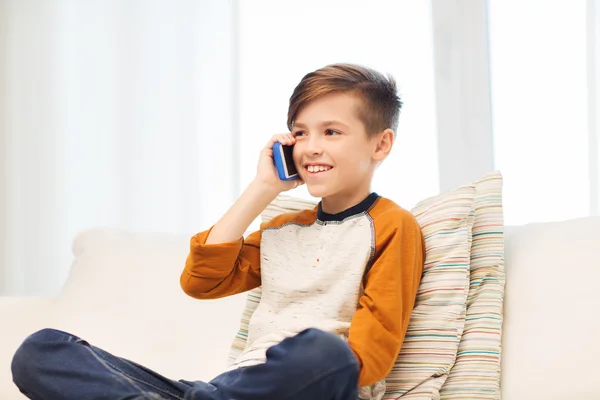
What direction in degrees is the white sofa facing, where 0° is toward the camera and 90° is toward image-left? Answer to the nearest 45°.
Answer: approximately 0°

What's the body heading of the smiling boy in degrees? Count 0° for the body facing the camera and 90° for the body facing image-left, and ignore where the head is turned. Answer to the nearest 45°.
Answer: approximately 45°
